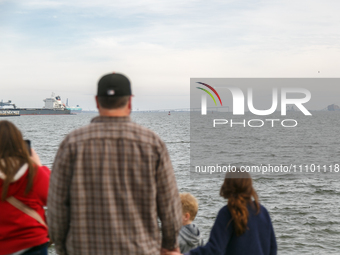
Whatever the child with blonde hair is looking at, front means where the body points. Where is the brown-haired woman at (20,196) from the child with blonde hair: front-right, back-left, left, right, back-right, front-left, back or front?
left

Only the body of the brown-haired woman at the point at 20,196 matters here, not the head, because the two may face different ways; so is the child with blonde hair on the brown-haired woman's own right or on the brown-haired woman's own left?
on the brown-haired woman's own right

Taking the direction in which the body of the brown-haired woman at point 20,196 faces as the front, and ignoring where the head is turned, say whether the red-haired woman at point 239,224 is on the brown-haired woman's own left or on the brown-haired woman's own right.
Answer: on the brown-haired woman's own right

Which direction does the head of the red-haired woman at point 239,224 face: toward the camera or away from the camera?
away from the camera

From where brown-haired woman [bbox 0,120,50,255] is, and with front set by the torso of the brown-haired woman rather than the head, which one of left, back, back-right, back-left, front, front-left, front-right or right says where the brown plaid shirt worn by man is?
back-right

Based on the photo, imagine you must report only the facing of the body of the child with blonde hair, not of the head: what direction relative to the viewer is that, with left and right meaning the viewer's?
facing away from the viewer and to the left of the viewer

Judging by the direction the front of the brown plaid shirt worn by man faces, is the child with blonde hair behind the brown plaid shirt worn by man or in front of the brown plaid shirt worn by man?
in front

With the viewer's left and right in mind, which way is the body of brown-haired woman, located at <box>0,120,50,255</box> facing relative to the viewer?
facing away from the viewer

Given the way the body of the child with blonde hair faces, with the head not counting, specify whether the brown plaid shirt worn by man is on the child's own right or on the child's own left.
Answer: on the child's own left
